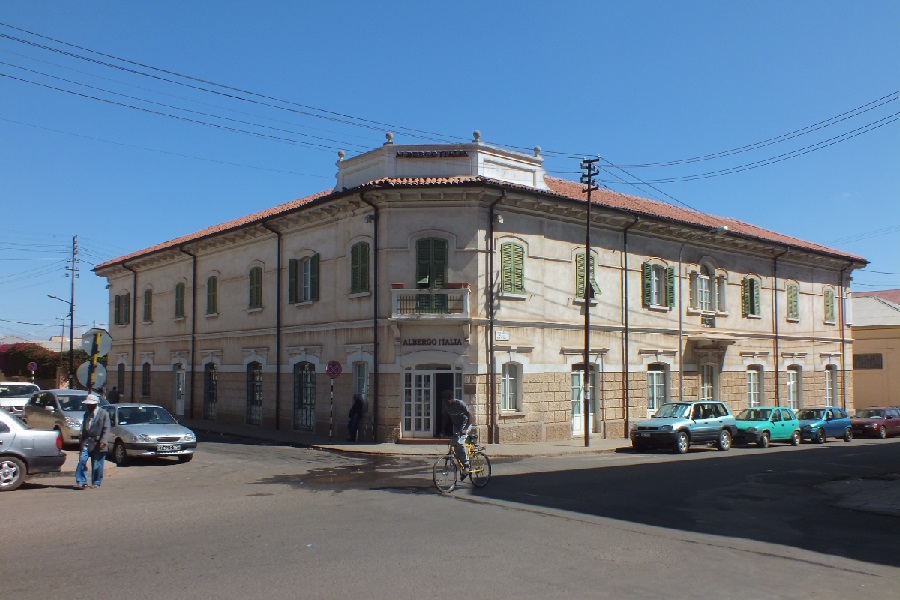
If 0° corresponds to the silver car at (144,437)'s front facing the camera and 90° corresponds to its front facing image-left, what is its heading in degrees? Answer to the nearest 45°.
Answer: approximately 315°

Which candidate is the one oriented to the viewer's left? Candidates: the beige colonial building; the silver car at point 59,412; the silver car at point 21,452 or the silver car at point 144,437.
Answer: the silver car at point 21,452

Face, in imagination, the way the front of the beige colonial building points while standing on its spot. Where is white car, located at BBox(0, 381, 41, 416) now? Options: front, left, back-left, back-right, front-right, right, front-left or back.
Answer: right

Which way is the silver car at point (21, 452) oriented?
to the viewer's left

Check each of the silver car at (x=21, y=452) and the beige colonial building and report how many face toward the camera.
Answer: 1

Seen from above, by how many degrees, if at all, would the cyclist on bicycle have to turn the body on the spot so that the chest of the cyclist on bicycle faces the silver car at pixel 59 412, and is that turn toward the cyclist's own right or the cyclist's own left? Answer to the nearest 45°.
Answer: approximately 90° to the cyclist's own right

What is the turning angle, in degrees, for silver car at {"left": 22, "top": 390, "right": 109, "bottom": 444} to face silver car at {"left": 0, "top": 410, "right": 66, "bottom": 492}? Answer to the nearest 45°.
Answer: approximately 45° to its right

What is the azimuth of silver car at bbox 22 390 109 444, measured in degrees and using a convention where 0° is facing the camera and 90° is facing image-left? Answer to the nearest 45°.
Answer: approximately 315°

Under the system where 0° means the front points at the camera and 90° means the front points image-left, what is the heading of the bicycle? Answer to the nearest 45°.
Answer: approximately 45°

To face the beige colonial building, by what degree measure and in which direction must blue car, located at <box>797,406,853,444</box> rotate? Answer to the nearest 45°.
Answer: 0° — it already faces it
